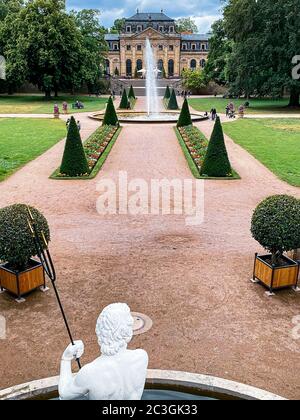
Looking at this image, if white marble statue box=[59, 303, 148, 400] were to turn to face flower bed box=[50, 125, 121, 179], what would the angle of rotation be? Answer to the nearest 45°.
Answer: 0° — it already faces it

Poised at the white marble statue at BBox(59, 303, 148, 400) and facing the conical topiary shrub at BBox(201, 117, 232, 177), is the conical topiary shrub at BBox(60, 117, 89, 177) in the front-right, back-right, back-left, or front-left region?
front-left

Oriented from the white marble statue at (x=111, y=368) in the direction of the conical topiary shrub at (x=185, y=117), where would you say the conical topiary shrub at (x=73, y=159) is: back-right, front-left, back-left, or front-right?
front-left

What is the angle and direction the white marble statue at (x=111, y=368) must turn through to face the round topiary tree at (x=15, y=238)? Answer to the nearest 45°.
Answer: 0° — it already faces it

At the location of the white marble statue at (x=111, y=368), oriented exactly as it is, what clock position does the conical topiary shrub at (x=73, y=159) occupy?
The conical topiary shrub is roughly at 12 o'clock from the white marble statue.

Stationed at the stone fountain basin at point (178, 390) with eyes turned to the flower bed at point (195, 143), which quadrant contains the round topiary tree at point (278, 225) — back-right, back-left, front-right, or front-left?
front-right

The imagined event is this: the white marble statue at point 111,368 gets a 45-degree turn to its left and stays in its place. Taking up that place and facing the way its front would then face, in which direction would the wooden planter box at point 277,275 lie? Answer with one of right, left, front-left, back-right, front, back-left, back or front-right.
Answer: right

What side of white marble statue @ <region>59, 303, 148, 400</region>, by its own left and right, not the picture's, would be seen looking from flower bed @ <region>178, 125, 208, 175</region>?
front

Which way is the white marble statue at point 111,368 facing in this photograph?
away from the camera

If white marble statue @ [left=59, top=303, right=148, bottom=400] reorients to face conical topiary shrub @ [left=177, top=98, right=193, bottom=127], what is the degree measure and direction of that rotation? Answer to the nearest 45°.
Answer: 0° — it already faces it
